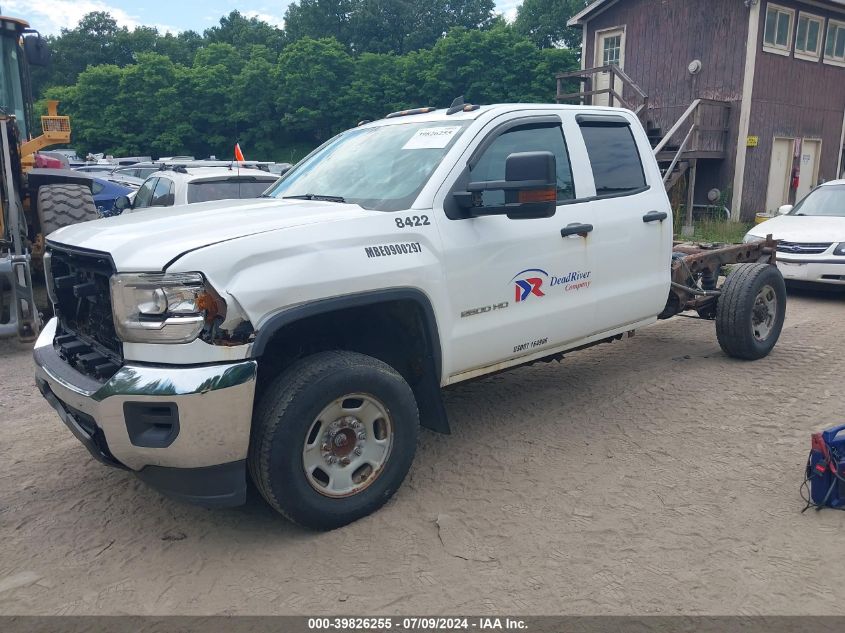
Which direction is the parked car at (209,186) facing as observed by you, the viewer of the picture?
facing away from the viewer and to the left of the viewer

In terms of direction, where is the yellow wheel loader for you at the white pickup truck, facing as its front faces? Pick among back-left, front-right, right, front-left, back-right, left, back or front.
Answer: right

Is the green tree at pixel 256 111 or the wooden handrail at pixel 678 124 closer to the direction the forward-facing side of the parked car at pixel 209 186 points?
the green tree

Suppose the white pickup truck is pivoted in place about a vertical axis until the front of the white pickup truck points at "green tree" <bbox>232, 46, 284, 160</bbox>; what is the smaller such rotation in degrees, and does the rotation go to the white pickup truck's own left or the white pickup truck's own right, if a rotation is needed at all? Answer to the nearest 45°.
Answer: approximately 135° to the white pickup truck's own right

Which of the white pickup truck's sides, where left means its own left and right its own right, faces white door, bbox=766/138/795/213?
back

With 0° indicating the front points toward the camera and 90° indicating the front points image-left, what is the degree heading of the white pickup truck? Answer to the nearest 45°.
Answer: approximately 45°

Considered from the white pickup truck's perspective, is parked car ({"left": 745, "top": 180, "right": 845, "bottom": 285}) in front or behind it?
behind

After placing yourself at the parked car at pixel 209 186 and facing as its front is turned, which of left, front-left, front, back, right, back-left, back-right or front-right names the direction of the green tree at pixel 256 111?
front-right

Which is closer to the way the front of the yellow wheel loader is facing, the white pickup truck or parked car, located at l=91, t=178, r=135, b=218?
the white pickup truck

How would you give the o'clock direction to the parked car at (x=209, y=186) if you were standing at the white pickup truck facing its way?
The parked car is roughly at 4 o'clock from the white pickup truck.

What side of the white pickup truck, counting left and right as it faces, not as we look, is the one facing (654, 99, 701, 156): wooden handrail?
back

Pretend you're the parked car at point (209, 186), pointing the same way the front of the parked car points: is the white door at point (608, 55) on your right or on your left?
on your right
